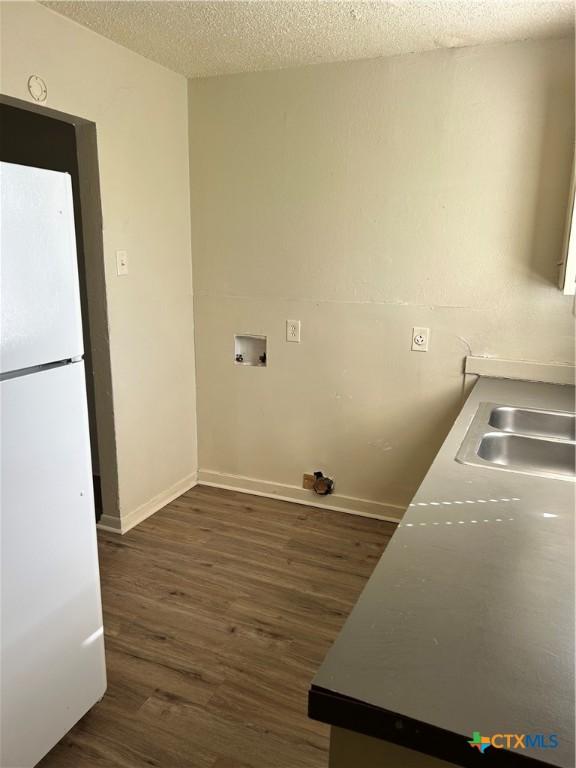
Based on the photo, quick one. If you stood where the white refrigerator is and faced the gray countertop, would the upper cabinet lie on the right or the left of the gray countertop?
left

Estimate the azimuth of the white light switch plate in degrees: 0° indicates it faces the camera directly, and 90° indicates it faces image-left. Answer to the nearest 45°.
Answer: approximately 315°

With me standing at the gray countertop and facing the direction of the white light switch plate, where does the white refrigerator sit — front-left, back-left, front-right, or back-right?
front-left

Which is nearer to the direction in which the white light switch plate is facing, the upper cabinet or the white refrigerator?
the upper cabinet

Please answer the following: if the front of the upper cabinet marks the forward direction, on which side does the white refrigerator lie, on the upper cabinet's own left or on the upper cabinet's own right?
on the upper cabinet's own left

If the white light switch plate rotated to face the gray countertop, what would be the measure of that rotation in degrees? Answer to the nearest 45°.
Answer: approximately 45° to its right

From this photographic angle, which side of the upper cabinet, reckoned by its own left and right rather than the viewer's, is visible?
left

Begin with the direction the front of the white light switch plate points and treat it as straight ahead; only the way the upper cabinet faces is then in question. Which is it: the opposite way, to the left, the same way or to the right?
the opposite way

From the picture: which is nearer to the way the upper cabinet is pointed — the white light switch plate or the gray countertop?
the white light switch plate

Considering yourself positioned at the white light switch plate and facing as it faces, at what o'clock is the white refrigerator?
The white refrigerator is roughly at 2 o'clock from the white light switch plate.

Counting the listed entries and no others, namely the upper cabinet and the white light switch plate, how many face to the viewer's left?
1

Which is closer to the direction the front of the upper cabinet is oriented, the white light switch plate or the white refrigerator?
the white light switch plate

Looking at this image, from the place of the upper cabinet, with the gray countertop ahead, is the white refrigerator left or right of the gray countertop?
right
